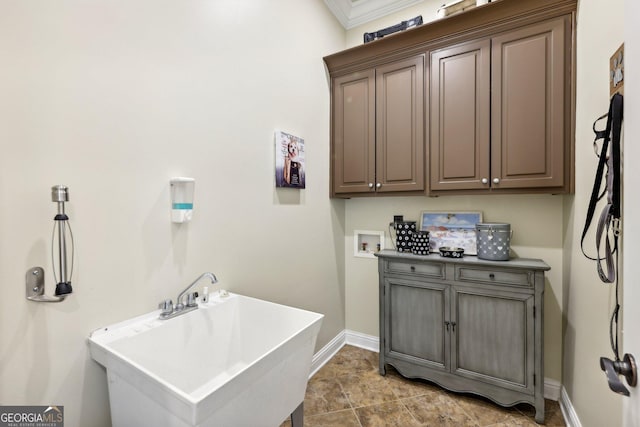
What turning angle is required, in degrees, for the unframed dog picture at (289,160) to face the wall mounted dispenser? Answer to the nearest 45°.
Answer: approximately 90° to its right

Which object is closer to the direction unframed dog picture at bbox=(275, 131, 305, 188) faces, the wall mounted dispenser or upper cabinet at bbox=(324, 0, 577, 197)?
the upper cabinet

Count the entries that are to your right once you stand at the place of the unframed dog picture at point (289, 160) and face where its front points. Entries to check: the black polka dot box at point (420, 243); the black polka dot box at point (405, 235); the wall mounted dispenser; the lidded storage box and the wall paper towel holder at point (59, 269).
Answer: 2

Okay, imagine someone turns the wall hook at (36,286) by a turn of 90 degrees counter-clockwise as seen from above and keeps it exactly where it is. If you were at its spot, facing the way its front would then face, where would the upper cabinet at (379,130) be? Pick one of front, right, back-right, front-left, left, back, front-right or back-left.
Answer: front-right

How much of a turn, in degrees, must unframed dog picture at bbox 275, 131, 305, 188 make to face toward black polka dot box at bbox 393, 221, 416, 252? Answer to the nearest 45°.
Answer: approximately 45° to its left

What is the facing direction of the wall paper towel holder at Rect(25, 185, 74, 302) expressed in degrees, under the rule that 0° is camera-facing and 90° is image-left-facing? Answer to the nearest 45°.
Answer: approximately 315°

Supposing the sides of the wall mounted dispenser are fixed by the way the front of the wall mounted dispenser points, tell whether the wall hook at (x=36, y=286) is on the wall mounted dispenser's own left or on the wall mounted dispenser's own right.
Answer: on the wall mounted dispenser's own right

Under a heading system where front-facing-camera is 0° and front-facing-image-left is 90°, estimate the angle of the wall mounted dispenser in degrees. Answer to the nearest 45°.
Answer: approximately 315°

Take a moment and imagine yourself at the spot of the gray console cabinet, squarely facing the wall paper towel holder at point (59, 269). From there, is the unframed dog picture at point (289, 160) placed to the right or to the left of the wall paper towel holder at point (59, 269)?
right
